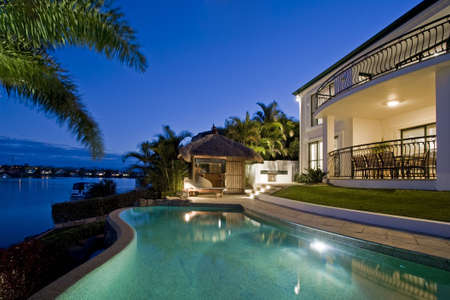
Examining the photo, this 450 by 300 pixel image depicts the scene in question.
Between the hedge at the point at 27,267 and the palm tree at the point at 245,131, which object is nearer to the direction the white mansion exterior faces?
the hedge

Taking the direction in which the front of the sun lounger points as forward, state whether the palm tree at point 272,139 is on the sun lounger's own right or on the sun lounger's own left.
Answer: on the sun lounger's own left

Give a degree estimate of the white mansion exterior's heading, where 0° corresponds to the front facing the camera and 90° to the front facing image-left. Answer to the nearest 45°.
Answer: approximately 45°
